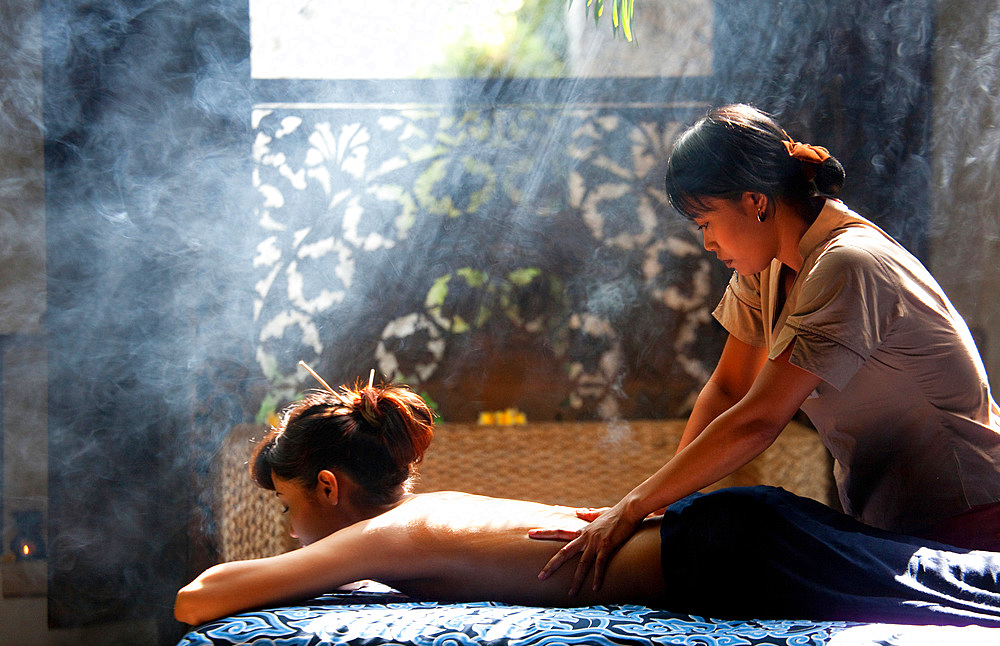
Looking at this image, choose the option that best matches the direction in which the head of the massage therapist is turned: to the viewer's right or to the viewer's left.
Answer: to the viewer's left

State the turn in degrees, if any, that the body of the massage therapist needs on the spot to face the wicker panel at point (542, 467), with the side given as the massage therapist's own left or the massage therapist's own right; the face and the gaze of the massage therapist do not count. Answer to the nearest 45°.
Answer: approximately 45° to the massage therapist's own right

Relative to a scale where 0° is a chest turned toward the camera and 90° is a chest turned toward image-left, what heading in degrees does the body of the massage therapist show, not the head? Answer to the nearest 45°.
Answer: approximately 90°
